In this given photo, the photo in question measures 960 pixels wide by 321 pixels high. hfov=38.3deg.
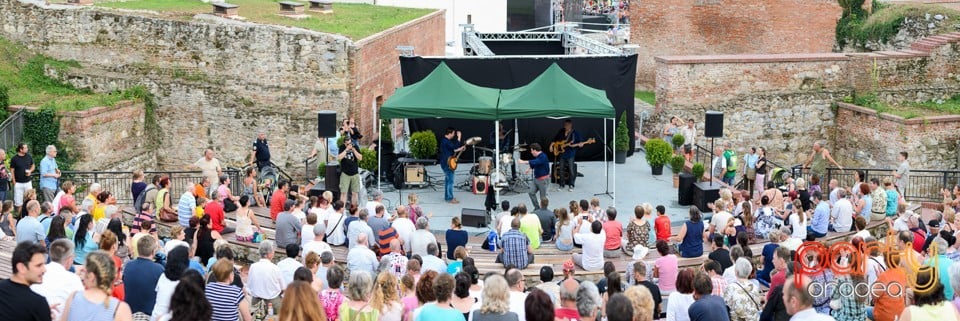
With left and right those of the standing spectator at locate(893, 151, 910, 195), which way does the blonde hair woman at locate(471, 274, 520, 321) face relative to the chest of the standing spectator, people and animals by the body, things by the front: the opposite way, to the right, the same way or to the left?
to the right

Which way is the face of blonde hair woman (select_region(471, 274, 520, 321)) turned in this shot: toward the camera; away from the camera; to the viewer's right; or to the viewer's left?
away from the camera

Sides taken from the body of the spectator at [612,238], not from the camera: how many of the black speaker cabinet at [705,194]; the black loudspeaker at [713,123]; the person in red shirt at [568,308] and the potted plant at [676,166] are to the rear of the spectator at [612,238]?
1

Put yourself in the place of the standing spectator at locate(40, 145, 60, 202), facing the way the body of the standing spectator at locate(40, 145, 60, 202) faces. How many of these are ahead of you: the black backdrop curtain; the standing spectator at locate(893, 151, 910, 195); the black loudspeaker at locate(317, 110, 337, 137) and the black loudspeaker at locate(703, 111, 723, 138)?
4

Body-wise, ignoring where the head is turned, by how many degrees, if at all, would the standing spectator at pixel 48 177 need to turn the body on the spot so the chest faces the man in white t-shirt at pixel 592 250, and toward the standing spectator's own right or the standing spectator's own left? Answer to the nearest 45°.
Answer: approximately 45° to the standing spectator's own right

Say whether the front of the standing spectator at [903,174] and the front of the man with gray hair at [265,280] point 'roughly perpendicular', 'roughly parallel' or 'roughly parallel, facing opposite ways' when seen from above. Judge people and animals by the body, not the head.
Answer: roughly perpendicular

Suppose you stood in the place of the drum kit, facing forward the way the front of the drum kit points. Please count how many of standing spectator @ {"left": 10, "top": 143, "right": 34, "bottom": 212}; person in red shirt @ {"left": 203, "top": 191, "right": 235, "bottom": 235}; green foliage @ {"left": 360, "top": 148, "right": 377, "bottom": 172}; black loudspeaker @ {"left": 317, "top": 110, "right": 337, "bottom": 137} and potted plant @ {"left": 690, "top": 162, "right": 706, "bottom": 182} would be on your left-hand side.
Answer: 1

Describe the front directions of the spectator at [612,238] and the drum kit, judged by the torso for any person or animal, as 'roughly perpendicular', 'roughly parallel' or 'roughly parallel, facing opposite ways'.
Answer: roughly parallel, facing opposite ways

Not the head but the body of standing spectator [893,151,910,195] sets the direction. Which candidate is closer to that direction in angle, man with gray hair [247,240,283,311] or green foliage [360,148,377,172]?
the green foliage

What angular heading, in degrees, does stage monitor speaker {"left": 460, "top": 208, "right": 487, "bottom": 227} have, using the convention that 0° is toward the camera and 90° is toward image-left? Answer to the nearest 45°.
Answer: approximately 180°

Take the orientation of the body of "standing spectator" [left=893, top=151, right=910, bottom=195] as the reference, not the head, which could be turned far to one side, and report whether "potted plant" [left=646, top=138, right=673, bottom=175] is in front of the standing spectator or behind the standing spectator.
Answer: in front

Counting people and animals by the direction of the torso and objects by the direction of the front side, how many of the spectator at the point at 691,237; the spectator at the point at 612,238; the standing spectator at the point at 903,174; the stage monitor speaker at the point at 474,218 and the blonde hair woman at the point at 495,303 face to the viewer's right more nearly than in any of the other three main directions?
0

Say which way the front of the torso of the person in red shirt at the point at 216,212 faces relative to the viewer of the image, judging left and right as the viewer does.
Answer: facing away from the viewer and to the right of the viewer

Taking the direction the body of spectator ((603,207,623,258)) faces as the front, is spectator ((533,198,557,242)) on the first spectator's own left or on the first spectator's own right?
on the first spectator's own left

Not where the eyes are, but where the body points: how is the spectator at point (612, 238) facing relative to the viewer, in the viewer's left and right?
facing away from the viewer

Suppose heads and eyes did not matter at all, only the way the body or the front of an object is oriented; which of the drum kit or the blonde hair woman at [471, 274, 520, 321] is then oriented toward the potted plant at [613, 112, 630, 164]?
the blonde hair woman

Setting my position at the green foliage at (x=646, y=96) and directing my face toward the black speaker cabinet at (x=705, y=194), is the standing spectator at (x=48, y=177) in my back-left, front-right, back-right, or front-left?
front-right

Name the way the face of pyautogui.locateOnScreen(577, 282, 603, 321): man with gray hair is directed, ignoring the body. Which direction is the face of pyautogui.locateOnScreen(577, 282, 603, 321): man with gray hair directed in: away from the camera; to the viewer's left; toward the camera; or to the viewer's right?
away from the camera

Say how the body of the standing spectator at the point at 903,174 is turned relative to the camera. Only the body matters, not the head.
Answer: to the viewer's left

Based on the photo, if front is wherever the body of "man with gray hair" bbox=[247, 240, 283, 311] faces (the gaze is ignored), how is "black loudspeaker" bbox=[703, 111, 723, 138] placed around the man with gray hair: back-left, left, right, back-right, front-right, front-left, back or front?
front

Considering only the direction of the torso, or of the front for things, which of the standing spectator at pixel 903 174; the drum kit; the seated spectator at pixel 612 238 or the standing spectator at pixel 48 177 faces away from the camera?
the seated spectator at pixel 612 238

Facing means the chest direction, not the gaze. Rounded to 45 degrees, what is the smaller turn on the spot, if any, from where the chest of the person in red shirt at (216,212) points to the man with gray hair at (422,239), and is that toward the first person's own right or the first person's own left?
approximately 90° to the first person's own right
